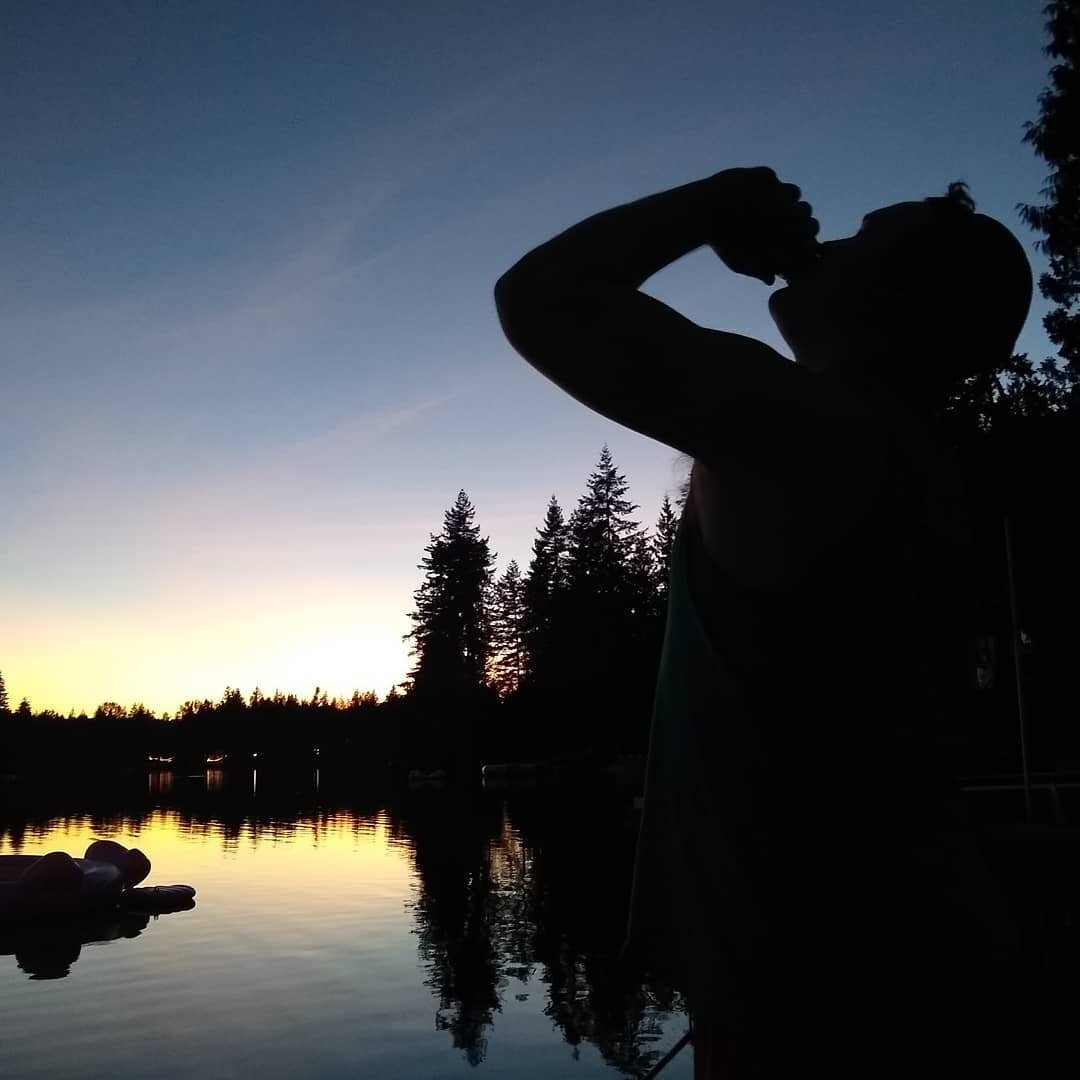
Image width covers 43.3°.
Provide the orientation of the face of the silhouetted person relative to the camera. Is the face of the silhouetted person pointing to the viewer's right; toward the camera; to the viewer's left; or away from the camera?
to the viewer's left

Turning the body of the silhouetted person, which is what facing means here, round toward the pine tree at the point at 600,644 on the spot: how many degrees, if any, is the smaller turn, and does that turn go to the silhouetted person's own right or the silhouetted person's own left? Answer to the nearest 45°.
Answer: approximately 90° to the silhouetted person's own right

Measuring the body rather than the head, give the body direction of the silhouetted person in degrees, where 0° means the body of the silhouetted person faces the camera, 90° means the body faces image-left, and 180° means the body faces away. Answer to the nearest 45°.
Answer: approximately 90°

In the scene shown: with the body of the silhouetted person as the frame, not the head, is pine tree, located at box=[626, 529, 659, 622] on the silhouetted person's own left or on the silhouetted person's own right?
on the silhouetted person's own right

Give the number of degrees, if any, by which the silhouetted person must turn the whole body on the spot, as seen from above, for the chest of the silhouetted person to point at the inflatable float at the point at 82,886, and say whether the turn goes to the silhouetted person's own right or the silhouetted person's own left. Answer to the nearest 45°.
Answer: approximately 45° to the silhouetted person's own right

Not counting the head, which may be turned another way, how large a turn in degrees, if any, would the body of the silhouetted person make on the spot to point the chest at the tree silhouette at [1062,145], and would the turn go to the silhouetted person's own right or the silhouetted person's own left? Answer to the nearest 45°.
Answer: approximately 90° to the silhouetted person's own right

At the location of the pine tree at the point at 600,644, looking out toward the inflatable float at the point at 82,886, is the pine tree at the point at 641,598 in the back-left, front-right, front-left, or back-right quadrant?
back-left
